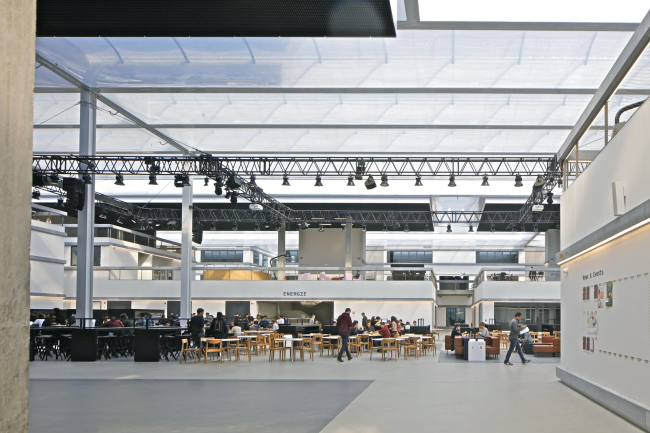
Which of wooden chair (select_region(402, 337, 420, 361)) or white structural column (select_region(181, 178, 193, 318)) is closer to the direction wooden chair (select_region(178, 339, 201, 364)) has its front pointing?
the wooden chair

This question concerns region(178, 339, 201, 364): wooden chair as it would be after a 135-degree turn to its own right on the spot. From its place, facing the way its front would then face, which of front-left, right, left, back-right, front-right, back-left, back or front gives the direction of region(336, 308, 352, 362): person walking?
back-left

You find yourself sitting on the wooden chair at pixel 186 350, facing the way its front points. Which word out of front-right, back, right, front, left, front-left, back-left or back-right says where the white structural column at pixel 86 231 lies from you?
back-left

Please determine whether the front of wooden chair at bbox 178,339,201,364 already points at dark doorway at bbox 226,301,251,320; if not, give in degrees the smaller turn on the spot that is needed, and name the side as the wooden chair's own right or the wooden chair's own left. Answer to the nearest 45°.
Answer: approximately 90° to the wooden chair's own left

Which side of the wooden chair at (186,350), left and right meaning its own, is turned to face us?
right

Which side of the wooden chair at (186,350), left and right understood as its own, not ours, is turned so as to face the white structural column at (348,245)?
left

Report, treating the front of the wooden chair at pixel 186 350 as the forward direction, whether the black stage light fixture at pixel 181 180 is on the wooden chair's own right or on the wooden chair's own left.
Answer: on the wooden chair's own left

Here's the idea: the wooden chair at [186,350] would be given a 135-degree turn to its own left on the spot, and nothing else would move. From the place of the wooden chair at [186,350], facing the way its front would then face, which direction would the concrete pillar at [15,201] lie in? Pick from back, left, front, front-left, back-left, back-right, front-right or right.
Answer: back-left
